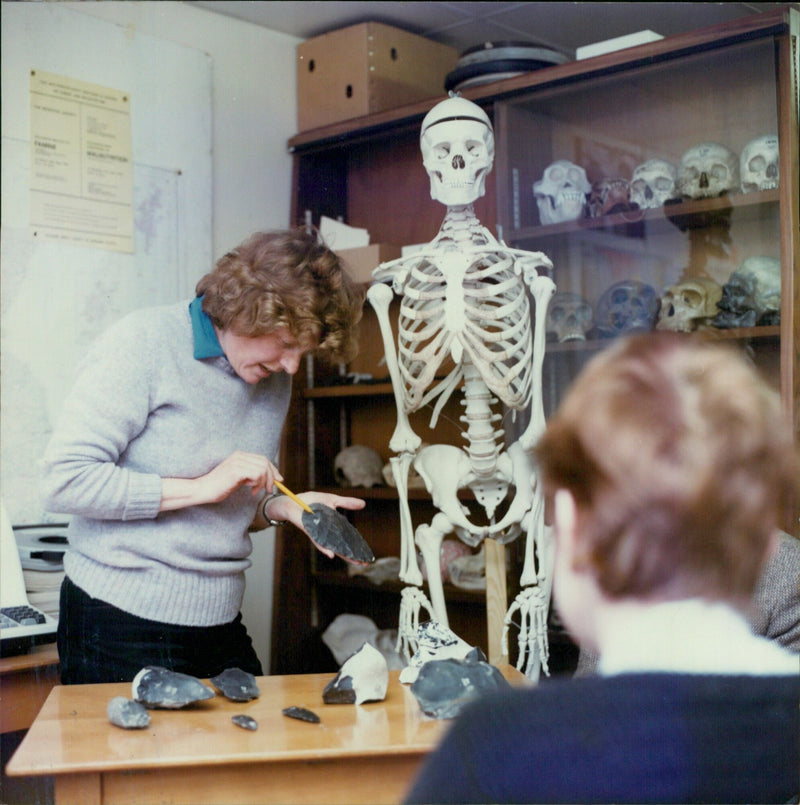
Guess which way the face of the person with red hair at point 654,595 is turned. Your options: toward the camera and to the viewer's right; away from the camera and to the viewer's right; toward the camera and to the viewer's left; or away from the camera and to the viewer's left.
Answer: away from the camera and to the viewer's left

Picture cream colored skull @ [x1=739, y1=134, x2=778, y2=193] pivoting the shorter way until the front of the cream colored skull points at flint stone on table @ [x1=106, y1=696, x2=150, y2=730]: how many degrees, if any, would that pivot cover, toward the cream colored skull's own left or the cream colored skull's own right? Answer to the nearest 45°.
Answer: approximately 45° to the cream colored skull's own right

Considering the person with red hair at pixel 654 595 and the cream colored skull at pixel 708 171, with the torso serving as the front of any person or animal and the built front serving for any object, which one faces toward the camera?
the cream colored skull

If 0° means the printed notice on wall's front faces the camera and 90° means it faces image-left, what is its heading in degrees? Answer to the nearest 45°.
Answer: approximately 315°

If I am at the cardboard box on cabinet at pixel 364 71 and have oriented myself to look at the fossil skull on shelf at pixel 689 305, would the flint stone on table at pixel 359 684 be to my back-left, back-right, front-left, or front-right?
front-right

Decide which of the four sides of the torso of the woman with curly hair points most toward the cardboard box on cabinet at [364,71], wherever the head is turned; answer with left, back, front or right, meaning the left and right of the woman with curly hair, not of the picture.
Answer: left

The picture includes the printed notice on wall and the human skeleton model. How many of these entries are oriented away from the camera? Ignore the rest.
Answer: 0

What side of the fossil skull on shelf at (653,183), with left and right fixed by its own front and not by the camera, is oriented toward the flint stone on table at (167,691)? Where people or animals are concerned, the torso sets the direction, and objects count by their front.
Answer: front

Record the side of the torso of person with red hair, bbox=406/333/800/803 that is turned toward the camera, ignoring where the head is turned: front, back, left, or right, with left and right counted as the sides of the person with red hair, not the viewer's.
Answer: back

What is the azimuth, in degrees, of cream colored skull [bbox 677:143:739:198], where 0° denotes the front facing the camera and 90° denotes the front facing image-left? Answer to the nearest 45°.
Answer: approximately 0°

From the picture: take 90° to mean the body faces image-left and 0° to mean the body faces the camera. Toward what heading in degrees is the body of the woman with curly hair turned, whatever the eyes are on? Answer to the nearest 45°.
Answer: approximately 315°

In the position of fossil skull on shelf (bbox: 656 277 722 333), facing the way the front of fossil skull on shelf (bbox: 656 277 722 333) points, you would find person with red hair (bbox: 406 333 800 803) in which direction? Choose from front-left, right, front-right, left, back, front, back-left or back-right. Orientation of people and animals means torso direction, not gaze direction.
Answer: front-left

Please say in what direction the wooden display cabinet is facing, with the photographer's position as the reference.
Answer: facing the viewer and to the left of the viewer
